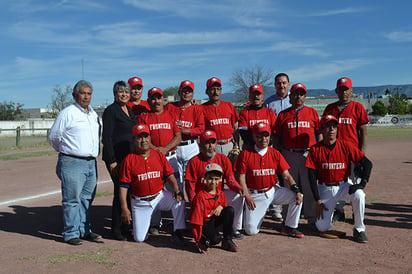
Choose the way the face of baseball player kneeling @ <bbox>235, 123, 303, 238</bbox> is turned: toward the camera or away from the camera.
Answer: toward the camera

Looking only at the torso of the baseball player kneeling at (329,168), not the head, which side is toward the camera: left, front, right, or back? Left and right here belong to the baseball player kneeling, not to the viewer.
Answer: front

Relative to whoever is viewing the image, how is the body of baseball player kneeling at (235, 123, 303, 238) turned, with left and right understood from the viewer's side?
facing the viewer

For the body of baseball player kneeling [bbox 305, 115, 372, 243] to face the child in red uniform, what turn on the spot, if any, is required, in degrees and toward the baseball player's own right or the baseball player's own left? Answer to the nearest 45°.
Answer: approximately 45° to the baseball player's own right

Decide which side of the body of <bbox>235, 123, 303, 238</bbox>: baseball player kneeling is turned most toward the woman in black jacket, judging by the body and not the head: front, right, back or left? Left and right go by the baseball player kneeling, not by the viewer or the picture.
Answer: right

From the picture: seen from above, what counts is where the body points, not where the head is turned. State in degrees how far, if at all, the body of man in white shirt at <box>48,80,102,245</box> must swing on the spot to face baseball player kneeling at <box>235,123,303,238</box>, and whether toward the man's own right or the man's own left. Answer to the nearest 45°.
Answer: approximately 45° to the man's own left

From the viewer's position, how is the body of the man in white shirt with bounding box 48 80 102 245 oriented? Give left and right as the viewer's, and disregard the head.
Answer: facing the viewer and to the right of the viewer

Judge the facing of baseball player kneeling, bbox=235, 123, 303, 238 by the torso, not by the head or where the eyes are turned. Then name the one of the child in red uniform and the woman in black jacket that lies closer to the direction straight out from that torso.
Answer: the child in red uniform

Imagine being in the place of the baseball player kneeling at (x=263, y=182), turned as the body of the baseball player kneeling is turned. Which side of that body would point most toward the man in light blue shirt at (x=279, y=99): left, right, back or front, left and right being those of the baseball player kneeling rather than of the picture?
back

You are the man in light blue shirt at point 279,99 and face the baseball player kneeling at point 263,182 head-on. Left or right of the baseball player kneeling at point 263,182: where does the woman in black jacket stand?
right

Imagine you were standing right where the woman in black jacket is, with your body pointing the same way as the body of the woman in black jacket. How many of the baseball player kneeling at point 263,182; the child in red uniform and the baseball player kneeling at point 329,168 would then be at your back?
0

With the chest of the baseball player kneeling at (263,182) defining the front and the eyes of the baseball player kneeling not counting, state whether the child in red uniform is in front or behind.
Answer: in front

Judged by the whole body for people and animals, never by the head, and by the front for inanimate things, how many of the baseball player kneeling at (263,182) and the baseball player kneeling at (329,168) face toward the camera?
2

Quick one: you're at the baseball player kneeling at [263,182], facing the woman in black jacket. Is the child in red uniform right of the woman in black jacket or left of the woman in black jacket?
left

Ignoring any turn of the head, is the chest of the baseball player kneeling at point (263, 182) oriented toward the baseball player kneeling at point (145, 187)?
no

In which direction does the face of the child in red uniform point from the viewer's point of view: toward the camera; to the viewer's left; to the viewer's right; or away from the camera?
toward the camera

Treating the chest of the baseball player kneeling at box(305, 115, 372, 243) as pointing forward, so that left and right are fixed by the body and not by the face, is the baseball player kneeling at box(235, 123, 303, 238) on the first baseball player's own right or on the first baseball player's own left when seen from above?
on the first baseball player's own right
